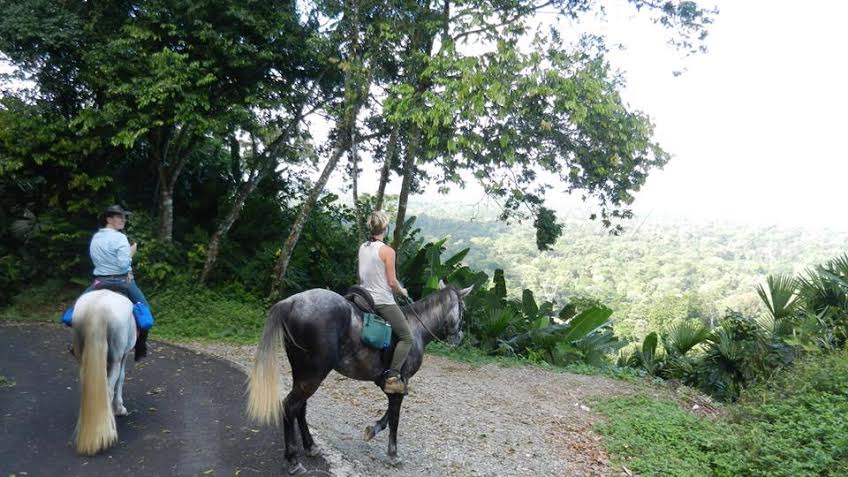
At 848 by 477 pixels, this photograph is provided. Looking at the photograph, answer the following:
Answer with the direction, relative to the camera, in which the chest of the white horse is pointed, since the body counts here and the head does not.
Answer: away from the camera

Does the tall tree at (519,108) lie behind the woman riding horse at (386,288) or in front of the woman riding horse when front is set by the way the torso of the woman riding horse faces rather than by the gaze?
in front

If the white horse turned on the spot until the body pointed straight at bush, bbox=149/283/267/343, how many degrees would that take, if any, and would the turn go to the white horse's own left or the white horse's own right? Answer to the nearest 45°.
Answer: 0° — it already faces it

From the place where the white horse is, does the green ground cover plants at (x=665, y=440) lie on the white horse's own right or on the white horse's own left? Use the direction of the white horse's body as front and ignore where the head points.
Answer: on the white horse's own right

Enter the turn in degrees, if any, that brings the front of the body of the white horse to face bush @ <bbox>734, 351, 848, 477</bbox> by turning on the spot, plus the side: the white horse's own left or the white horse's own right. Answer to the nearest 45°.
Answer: approximately 90° to the white horse's own right

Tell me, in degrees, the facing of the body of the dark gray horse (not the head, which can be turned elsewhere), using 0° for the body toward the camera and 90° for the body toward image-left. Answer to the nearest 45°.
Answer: approximately 225°

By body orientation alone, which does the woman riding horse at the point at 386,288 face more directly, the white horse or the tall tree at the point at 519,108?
the tall tree

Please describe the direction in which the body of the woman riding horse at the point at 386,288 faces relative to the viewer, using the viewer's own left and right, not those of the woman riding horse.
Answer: facing away from the viewer and to the right of the viewer

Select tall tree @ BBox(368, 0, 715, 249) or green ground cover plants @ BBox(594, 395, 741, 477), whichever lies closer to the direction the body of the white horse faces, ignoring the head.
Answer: the tall tree

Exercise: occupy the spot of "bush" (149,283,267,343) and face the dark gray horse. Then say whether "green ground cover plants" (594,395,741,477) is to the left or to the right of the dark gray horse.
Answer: left

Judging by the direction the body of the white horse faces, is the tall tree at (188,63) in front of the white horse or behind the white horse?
in front

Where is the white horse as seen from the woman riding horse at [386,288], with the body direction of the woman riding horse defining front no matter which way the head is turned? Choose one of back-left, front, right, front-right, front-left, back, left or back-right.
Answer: back-left

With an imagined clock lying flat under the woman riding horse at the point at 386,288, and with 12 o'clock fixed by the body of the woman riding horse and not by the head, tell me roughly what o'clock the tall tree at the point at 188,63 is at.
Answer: The tall tree is roughly at 9 o'clock from the woman riding horse.

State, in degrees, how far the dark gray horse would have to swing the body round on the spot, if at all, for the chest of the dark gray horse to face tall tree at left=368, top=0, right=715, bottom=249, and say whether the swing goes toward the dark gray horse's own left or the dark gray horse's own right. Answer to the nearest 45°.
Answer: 0° — it already faces it
